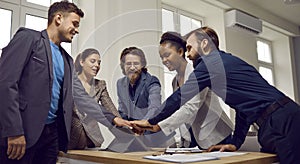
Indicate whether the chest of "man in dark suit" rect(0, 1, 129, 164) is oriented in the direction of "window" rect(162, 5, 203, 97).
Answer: no

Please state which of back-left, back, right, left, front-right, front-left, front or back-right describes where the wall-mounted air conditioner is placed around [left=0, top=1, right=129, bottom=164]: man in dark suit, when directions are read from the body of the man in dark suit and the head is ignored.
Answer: left

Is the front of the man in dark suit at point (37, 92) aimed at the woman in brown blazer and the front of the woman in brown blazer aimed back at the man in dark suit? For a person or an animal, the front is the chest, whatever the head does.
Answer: no

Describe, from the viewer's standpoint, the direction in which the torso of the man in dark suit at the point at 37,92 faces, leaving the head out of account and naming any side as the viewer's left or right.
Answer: facing the viewer and to the right of the viewer

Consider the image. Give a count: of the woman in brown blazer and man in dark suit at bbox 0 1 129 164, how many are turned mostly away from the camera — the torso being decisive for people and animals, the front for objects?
0

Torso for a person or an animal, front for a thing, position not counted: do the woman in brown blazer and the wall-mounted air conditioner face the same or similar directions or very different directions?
same or similar directions

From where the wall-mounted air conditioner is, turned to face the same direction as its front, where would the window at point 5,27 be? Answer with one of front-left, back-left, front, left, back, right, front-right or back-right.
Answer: right

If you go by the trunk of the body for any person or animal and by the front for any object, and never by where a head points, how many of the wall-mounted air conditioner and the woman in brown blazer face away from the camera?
0

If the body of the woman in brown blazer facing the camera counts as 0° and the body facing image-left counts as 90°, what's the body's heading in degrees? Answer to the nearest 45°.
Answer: approximately 315°

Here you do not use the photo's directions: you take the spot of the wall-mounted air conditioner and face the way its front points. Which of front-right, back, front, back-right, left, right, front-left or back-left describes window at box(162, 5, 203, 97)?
right

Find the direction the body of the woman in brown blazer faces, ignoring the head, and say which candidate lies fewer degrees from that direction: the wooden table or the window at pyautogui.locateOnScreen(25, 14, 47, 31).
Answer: the wooden table

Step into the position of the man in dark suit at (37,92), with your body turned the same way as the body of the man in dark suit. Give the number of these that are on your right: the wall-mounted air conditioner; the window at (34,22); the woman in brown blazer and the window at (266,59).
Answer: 0

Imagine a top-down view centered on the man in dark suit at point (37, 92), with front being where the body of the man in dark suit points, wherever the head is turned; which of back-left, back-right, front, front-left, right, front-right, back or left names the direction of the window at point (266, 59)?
left

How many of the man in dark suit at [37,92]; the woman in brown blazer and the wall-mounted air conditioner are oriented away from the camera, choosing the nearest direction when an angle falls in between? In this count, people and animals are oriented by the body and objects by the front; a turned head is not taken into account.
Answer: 0

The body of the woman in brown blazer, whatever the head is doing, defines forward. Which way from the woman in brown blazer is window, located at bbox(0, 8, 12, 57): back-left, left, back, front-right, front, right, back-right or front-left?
back

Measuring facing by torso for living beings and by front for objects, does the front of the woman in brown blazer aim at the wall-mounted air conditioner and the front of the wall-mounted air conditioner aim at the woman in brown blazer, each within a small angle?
no

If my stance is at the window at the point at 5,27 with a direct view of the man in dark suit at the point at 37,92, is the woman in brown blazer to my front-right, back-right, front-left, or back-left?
front-left

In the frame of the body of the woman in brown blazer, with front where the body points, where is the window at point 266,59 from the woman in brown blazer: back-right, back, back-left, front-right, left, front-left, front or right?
left

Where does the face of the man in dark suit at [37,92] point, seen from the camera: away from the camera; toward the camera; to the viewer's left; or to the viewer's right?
to the viewer's right

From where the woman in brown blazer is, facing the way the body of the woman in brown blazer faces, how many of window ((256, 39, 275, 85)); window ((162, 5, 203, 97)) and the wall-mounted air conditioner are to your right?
0

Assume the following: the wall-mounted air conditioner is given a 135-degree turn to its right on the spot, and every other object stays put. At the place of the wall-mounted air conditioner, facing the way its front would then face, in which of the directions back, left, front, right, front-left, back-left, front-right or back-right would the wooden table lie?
left
